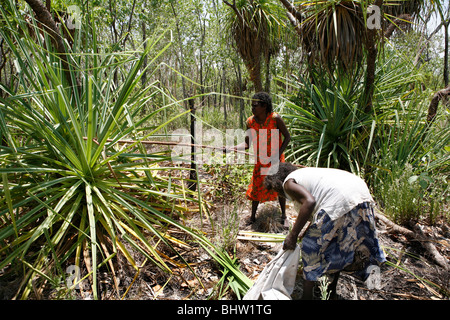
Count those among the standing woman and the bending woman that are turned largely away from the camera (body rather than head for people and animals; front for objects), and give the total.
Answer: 0

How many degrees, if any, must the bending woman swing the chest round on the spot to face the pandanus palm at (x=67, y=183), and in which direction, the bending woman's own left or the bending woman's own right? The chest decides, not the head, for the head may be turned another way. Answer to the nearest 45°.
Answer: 0° — they already face it

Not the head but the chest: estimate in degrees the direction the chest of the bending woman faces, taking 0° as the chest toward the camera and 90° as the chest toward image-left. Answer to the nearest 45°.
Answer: approximately 90°

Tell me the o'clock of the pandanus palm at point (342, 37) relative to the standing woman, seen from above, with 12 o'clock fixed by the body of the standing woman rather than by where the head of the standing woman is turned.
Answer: The pandanus palm is roughly at 6 o'clock from the standing woman.

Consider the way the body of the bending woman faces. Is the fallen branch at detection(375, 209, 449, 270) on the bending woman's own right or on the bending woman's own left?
on the bending woman's own right

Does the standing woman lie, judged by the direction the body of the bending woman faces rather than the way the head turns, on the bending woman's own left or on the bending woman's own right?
on the bending woman's own right

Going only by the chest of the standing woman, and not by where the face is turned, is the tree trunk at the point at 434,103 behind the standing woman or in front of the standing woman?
behind

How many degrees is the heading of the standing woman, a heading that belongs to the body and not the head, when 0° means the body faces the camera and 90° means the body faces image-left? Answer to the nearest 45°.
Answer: approximately 45°
